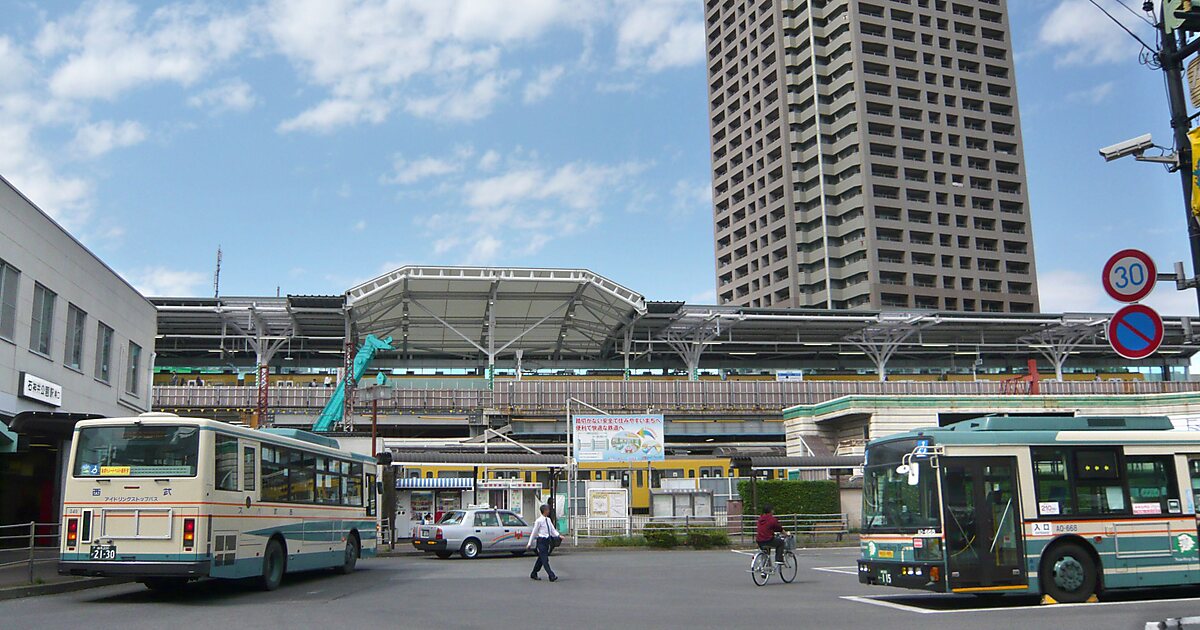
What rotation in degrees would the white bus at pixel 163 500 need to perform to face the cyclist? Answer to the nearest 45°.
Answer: approximately 45° to its right

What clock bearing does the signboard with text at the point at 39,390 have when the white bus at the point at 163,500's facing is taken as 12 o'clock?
The signboard with text is roughly at 10 o'clock from the white bus.

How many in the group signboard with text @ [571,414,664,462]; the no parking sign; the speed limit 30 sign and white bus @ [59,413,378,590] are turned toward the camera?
3

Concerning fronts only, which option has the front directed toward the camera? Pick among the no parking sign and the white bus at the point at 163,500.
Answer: the no parking sign

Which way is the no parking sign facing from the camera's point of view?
toward the camera

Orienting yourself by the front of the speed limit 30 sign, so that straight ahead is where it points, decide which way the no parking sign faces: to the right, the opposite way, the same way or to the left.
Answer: the same way

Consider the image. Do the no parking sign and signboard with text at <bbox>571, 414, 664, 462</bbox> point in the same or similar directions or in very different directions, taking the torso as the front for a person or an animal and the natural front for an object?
same or similar directions

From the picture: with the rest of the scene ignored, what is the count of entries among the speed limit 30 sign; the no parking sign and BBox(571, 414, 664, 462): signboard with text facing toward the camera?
3

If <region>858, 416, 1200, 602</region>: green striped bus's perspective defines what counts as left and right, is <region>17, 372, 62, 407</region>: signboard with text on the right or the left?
on its right

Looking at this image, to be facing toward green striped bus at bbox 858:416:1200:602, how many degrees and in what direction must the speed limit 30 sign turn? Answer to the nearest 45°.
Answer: approximately 180°

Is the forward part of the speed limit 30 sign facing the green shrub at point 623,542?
no

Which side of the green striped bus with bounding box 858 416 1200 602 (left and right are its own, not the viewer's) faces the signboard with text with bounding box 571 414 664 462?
right

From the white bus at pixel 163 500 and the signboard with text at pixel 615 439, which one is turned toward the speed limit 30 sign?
the signboard with text

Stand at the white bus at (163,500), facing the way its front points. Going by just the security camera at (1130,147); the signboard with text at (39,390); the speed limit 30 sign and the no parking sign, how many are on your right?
3

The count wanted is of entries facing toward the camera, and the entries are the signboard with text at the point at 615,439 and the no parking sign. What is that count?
2

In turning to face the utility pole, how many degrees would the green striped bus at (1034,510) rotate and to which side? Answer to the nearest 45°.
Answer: approximately 45° to its left

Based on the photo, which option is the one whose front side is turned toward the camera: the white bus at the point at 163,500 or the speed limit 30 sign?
the speed limit 30 sign

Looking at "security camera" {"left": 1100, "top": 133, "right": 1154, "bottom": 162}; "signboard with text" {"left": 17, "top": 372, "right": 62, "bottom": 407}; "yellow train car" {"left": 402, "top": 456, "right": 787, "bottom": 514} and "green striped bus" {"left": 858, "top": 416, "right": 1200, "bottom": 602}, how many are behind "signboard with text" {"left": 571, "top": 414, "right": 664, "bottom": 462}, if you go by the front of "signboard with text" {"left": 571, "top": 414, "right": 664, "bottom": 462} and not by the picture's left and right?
1

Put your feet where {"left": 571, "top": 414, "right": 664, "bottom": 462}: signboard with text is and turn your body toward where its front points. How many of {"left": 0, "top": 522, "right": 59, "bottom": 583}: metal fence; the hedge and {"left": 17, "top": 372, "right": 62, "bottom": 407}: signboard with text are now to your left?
1

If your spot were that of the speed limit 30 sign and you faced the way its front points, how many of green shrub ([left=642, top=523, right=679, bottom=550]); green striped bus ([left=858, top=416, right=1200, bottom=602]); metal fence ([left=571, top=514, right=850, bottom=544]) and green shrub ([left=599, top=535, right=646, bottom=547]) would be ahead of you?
0
